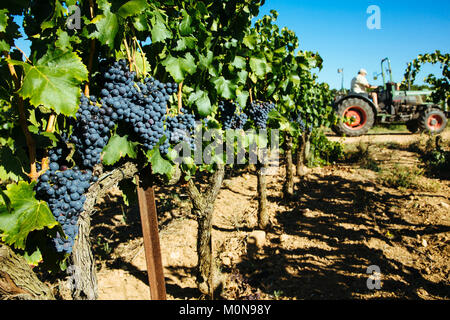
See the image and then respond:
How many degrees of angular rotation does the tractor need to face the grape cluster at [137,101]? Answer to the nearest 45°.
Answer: approximately 90° to its right

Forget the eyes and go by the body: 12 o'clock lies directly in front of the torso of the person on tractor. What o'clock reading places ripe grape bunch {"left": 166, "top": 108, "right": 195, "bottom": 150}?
The ripe grape bunch is roughly at 3 o'clock from the person on tractor.

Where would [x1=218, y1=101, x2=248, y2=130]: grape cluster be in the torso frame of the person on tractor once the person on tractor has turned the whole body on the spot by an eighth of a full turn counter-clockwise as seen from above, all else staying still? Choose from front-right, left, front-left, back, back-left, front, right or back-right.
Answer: back-right

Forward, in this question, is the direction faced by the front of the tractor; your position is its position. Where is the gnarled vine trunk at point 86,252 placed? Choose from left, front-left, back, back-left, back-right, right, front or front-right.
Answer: right

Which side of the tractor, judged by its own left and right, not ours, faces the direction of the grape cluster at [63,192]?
right

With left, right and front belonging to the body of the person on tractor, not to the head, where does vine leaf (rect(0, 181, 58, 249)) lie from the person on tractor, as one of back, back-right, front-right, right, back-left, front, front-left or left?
right

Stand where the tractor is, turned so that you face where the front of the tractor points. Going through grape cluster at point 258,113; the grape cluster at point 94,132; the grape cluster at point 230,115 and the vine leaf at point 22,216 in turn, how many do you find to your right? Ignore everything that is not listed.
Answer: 4

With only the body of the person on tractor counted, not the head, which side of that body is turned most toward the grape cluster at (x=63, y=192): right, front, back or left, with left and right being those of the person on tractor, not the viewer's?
right

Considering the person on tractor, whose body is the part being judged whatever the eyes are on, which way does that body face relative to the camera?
to the viewer's right

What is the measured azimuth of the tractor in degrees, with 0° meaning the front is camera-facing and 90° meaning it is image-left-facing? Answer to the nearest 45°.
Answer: approximately 270°

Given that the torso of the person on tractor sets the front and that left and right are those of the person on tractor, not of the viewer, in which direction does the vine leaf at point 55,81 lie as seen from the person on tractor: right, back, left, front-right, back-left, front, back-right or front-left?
right

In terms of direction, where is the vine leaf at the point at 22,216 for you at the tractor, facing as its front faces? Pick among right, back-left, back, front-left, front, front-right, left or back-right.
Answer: right

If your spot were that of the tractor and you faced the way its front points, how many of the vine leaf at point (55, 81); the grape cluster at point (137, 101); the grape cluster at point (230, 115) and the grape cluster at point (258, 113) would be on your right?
4
